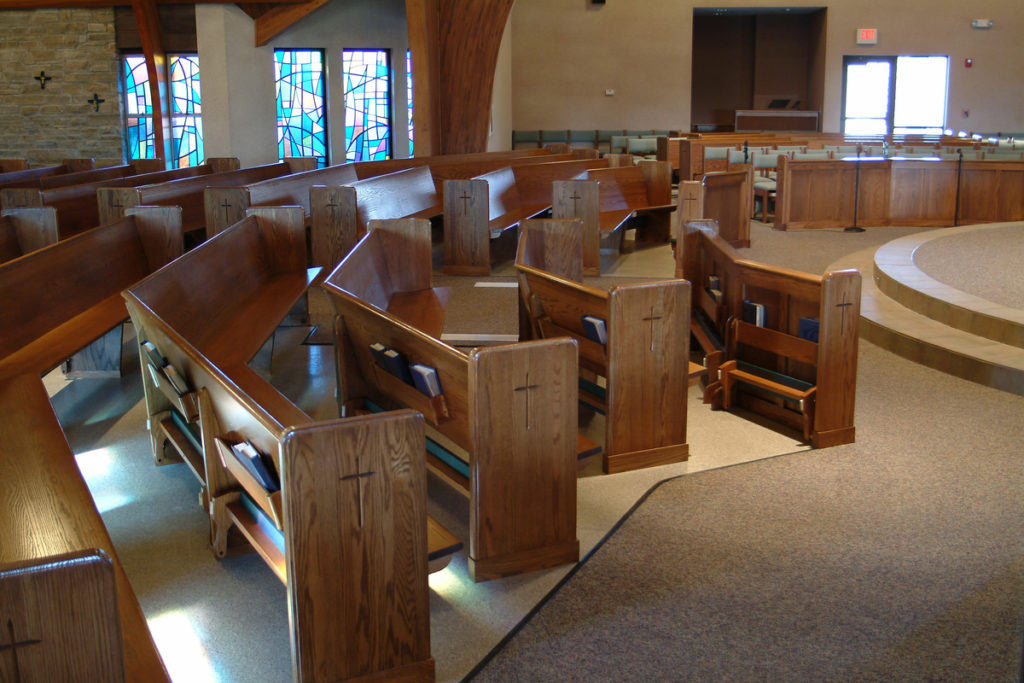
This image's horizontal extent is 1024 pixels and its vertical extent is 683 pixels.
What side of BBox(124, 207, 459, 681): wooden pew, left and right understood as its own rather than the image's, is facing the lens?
right

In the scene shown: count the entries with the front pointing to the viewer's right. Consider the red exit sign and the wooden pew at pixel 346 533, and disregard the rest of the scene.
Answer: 1

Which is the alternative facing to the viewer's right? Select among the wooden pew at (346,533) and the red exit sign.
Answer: the wooden pew

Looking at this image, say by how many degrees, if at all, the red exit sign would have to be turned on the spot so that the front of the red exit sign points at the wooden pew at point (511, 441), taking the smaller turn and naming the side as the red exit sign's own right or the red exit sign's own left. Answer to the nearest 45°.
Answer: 0° — it already faces it

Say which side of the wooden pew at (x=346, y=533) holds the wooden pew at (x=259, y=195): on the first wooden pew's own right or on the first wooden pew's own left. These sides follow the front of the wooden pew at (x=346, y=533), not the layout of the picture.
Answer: on the first wooden pew's own left

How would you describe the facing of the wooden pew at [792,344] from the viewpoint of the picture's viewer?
facing away from the viewer and to the right of the viewer

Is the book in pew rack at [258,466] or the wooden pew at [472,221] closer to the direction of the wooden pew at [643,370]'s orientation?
the wooden pew

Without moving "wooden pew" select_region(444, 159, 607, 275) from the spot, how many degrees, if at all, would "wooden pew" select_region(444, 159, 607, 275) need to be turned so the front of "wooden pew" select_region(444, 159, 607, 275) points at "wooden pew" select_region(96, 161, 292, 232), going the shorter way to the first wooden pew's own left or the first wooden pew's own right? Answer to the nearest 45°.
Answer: approximately 135° to the first wooden pew's own right

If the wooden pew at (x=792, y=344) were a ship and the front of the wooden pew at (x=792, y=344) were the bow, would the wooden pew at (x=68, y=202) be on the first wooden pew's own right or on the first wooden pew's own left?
on the first wooden pew's own left

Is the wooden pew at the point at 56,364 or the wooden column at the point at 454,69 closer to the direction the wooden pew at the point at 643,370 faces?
the wooden column

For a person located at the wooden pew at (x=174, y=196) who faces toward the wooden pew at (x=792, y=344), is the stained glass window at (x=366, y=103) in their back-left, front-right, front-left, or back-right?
back-left

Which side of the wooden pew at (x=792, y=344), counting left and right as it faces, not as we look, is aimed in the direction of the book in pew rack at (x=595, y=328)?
back
